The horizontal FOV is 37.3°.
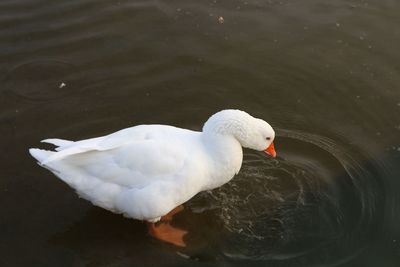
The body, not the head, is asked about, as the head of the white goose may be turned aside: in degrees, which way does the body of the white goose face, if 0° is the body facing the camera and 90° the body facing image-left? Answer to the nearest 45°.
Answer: approximately 270°
